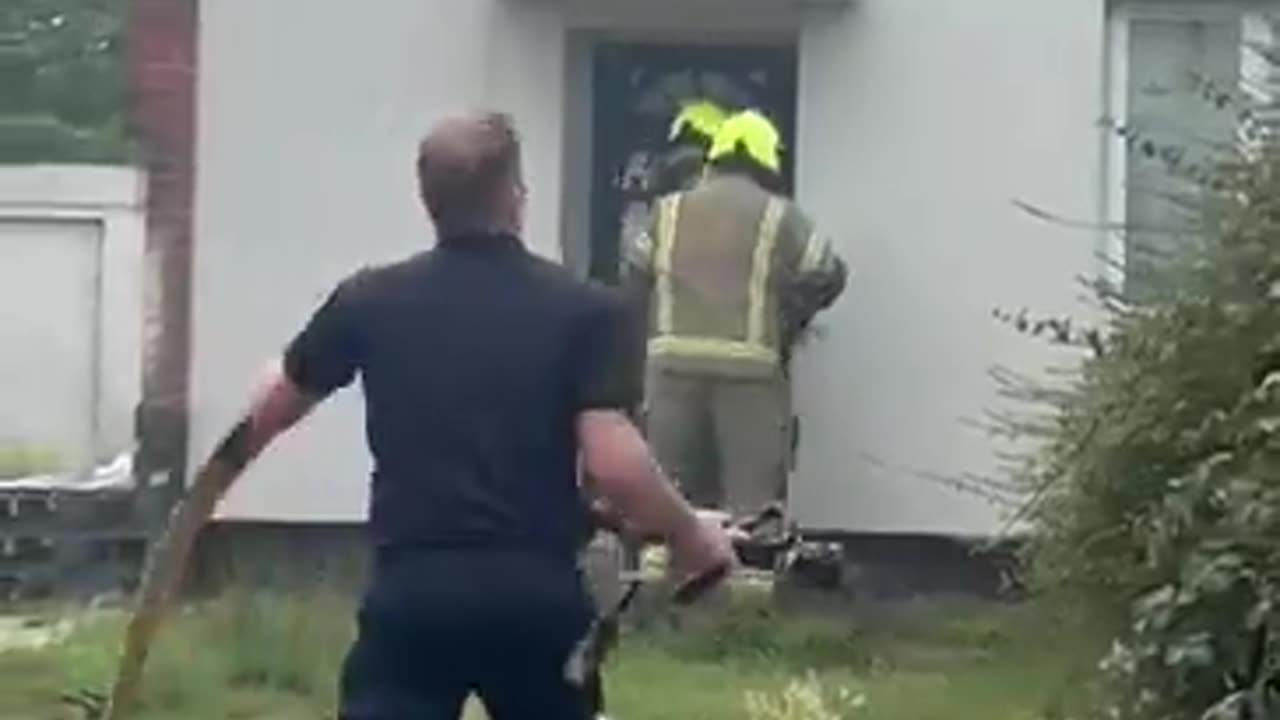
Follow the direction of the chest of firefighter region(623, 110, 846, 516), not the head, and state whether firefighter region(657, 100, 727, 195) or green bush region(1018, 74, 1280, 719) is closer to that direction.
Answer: the firefighter

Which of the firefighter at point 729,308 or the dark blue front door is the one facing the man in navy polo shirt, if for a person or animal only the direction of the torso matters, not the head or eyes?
the dark blue front door

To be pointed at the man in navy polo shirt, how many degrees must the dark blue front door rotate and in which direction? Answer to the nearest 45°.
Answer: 0° — it already faces them

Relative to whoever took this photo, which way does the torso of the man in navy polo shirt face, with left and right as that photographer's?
facing away from the viewer

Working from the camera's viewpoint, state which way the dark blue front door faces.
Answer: facing the viewer

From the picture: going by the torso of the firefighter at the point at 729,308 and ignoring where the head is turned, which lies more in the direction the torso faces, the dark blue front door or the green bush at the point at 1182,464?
the dark blue front door

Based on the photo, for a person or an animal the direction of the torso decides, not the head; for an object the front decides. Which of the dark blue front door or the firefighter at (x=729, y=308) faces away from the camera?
the firefighter

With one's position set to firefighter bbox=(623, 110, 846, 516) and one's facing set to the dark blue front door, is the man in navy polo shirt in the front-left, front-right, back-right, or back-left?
back-left

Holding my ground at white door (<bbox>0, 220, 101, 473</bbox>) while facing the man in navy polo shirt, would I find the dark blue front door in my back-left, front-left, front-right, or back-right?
front-left

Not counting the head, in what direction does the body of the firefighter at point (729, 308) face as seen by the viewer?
away from the camera

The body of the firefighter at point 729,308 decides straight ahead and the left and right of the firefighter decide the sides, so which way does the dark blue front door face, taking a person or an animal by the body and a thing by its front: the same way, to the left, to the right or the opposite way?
the opposite way

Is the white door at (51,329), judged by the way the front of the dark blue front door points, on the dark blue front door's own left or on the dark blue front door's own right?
on the dark blue front door's own right

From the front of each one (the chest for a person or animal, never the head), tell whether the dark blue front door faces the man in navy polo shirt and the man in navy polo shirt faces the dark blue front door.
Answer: yes

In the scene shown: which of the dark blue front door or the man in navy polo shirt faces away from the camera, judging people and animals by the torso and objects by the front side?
the man in navy polo shirt

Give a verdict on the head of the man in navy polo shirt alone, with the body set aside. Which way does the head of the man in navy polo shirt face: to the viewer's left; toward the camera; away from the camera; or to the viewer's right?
away from the camera

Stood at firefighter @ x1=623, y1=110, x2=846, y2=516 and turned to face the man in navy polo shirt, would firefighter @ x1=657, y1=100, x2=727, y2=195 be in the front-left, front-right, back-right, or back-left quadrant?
back-right

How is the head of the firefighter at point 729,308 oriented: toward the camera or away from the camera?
away from the camera

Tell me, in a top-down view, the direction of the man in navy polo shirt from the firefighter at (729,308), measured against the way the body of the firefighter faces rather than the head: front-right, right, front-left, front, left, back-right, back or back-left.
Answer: back
